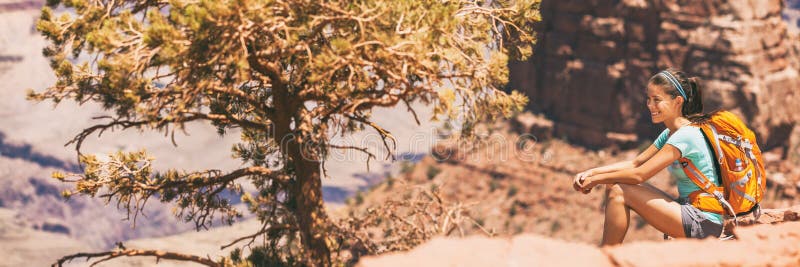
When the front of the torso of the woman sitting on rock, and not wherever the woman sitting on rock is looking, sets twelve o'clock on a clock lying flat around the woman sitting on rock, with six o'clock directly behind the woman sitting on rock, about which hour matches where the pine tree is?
The pine tree is roughly at 12 o'clock from the woman sitting on rock.

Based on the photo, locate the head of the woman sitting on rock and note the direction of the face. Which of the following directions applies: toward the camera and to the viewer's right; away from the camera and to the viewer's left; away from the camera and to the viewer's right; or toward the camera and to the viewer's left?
toward the camera and to the viewer's left

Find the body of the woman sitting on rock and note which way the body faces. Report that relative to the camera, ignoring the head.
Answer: to the viewer's left
